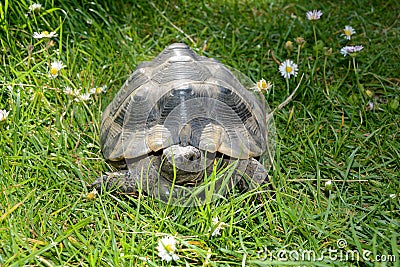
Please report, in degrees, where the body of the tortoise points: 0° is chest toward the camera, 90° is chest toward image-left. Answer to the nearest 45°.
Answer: approximately 0°

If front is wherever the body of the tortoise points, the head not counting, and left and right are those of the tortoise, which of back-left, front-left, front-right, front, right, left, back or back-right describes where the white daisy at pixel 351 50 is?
back-left

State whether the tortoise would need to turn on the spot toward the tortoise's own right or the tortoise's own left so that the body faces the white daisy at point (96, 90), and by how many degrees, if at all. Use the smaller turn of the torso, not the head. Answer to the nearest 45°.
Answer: approximately 135° to the tortoise's own right

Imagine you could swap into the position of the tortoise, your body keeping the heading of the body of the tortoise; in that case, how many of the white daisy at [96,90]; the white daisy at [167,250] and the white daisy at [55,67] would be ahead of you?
1

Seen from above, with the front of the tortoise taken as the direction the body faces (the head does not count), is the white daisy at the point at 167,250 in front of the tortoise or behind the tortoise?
in front

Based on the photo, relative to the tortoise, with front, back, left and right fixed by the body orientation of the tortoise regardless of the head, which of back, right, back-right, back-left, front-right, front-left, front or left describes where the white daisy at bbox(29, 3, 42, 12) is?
back-right

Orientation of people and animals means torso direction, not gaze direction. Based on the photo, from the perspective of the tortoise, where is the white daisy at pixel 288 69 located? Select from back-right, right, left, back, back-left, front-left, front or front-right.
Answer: back-left

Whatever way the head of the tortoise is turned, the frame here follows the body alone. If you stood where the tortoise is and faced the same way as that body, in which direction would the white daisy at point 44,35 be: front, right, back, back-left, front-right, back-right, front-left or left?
back-right

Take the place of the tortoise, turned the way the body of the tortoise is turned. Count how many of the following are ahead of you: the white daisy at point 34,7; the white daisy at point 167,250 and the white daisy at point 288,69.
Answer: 1

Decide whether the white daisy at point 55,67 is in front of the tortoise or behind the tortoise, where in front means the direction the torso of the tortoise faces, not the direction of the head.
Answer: behind
